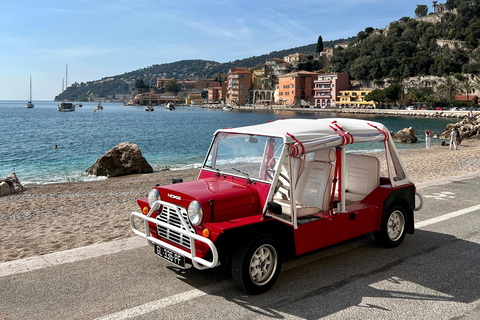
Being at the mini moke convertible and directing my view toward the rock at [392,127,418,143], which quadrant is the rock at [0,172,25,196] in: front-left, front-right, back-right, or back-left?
front-left

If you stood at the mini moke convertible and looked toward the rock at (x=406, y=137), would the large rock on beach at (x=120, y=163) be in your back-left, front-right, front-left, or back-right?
front-left

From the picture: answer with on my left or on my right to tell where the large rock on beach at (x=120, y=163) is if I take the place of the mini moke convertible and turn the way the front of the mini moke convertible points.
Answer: on my right

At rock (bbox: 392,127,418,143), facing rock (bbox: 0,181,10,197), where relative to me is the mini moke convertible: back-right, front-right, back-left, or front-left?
front-left

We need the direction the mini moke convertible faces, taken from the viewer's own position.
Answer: facing the viewer and to the left of the viewer

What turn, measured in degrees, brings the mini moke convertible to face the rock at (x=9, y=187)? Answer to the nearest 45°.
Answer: approximately 90° to its right

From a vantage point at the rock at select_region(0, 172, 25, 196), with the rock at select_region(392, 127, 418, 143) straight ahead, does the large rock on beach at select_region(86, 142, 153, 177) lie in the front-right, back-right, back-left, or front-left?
front-left

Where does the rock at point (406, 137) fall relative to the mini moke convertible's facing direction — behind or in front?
behind

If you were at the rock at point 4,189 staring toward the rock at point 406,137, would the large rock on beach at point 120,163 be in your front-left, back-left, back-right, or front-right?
front-left

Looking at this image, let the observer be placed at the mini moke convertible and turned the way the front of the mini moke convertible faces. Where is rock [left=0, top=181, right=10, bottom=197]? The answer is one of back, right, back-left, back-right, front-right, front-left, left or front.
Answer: right

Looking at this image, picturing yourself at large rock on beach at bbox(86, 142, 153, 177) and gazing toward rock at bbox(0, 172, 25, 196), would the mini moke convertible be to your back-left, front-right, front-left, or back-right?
front-left
